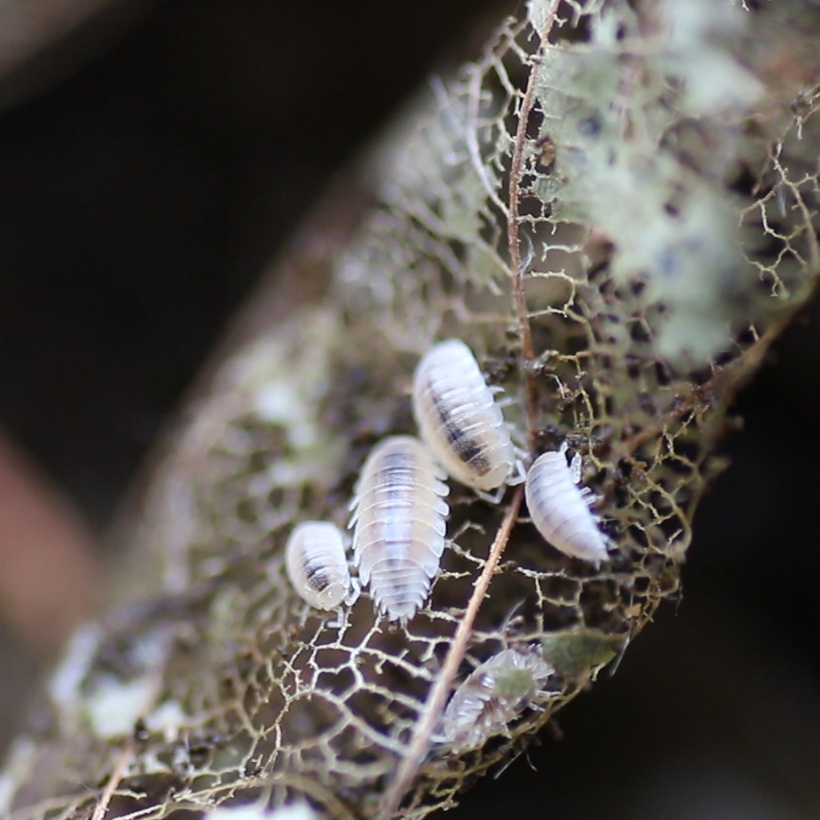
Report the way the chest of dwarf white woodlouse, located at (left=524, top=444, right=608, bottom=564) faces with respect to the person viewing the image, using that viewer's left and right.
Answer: facing away from the viewer and to the left of the viewer

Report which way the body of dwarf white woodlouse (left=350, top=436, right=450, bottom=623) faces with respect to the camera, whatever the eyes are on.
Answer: away from the camera
